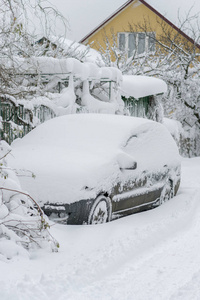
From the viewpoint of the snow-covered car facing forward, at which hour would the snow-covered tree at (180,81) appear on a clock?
The snow-covered tree is roughly at 5 o'clock from the snow-covered car.

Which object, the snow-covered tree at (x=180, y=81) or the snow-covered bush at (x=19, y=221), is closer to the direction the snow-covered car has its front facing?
the snow-covered bush

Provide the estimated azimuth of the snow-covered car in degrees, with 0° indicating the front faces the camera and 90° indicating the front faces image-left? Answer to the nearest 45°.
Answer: approximately 45°

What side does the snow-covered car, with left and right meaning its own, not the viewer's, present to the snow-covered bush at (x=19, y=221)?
front
